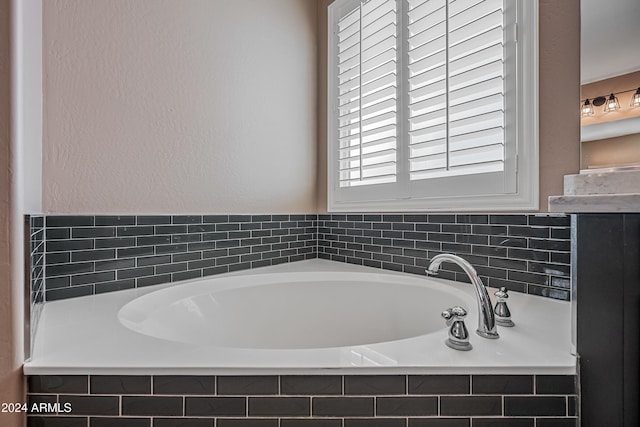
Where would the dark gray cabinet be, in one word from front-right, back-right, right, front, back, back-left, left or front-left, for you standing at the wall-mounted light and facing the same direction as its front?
front-left

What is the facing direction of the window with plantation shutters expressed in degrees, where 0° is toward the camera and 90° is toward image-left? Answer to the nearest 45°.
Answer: approximately 45°

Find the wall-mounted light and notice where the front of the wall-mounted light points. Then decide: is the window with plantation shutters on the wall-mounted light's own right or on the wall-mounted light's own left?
on the wall-mounted light's own right

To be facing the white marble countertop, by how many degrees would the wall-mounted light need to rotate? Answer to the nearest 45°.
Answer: approximately 45° to its left

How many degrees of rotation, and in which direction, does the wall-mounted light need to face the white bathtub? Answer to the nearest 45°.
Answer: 0° — it already faces it

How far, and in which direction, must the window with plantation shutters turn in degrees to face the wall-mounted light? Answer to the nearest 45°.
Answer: approximately 90° to its left

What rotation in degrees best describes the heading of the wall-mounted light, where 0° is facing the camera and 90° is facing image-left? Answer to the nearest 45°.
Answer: approximately 45°

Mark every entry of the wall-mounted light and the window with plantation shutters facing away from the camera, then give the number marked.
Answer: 0
